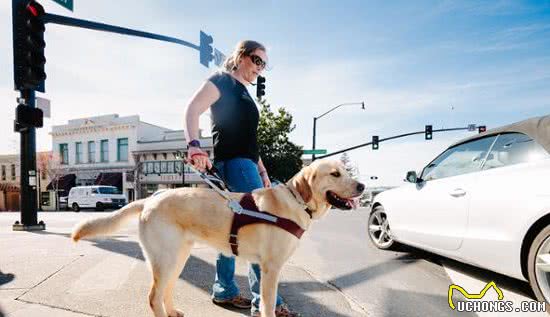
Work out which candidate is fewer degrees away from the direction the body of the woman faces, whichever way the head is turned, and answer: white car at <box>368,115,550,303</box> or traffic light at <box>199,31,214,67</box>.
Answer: the white car

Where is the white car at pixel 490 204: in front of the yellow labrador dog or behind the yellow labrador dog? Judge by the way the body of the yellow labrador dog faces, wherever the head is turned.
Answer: in front

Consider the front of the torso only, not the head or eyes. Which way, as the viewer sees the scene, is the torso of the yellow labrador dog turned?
to the viewer's right

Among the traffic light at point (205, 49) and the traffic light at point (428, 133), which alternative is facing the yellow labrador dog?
the traffic light at point (428, 133)

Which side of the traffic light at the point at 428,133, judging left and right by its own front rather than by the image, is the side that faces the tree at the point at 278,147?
right

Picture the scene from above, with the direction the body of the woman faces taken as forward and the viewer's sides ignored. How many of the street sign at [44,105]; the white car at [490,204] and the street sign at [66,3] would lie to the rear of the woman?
2

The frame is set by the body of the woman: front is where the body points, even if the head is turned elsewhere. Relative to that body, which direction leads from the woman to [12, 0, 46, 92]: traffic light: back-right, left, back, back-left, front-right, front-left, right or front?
back

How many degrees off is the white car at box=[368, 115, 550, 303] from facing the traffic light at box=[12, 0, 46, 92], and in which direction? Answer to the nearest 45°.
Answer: approximately 45° to its left

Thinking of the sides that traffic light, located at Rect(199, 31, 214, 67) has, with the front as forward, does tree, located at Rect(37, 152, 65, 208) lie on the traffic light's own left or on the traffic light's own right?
on the traffic light's own left
